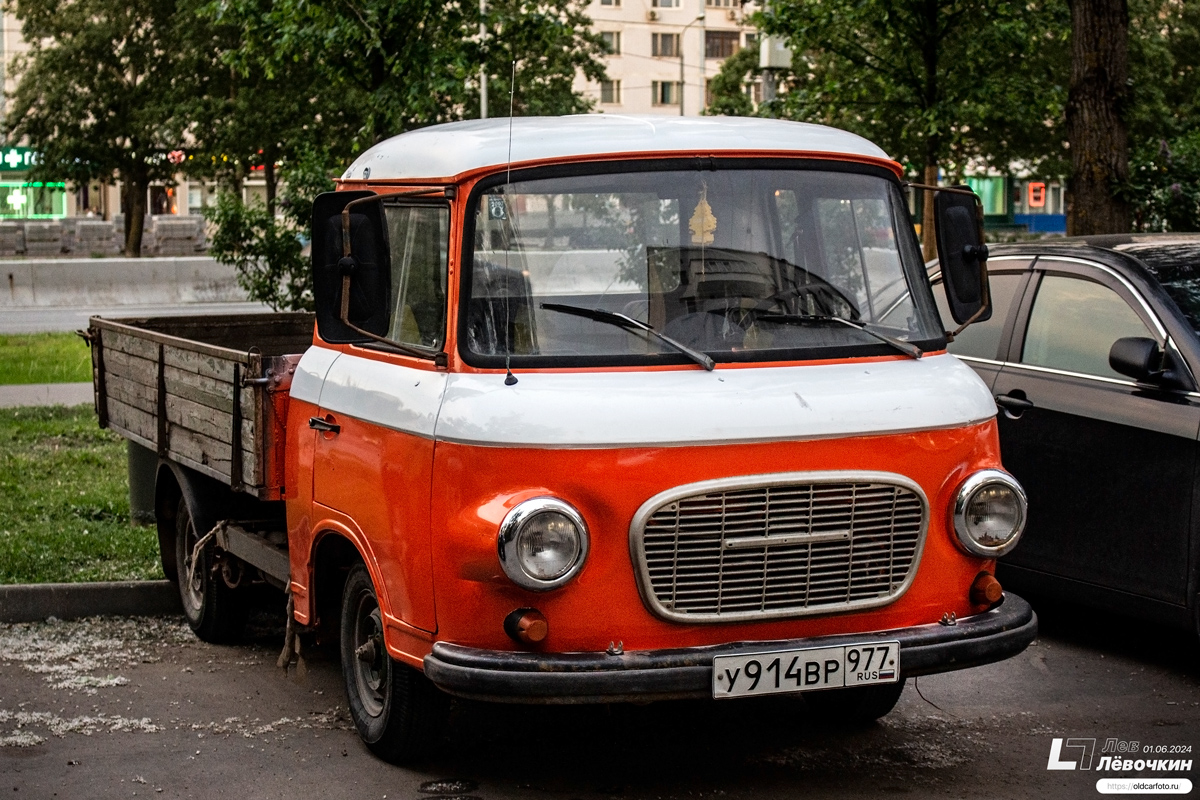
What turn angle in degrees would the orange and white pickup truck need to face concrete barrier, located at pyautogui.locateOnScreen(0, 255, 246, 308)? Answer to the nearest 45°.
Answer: approximately 135° to its left

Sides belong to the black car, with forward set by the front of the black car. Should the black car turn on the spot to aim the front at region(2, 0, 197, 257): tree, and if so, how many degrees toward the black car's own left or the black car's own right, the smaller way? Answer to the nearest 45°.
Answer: approximately 180°

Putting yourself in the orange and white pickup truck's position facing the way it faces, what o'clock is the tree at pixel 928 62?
The tree is roughly at 8 o'clock from the orange and white pickup truck.

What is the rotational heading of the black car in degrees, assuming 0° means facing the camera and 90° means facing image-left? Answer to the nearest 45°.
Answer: approximately 315°

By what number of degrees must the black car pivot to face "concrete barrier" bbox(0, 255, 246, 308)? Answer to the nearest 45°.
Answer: approximately 180°

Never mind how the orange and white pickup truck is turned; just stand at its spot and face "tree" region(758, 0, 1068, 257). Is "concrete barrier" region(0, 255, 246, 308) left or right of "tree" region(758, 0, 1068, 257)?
left

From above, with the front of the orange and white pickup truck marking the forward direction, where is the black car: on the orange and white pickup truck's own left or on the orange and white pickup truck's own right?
on the orange and white pickup truck's own left

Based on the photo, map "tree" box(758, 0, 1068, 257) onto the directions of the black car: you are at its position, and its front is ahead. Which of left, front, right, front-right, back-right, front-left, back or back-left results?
back-left

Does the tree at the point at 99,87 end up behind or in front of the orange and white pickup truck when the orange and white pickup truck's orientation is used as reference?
behind
